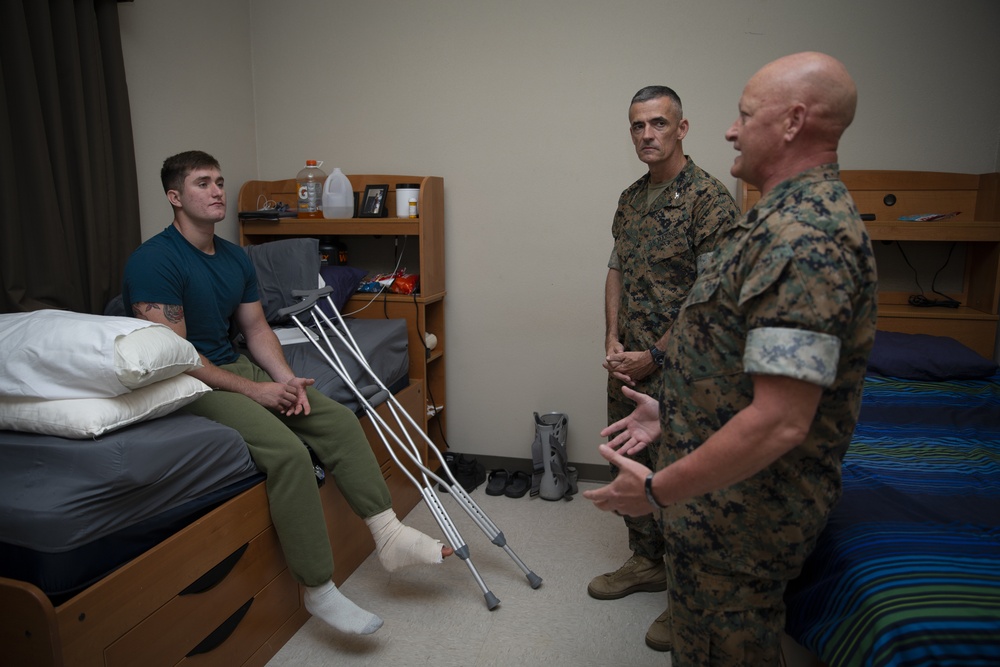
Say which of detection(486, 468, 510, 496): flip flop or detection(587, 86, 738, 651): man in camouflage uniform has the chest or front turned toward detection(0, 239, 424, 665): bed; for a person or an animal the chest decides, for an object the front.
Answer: the man in camouflage uniform

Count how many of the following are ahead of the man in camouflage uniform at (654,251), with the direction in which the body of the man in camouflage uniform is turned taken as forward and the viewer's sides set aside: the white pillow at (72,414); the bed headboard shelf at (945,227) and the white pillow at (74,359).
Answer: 2

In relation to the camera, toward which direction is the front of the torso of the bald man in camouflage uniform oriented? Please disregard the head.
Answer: to the viewer's left

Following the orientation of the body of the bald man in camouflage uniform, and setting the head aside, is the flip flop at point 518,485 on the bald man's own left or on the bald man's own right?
on the bald man's own right

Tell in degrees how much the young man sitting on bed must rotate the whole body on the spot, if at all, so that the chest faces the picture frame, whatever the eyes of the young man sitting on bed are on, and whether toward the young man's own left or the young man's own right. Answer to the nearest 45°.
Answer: approximately 90° to the young man's own left

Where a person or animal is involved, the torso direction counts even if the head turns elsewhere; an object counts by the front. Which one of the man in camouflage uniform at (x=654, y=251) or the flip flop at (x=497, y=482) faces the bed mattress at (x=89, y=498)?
the man in camouflage uniform

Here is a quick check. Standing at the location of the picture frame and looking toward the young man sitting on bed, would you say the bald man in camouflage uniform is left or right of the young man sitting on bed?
left

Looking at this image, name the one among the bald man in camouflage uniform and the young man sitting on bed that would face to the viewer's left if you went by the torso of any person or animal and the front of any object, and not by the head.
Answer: the bald man in camouflage uniform

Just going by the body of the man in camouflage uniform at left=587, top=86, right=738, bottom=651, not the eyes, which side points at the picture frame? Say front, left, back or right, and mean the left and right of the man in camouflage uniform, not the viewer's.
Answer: right
